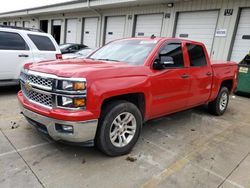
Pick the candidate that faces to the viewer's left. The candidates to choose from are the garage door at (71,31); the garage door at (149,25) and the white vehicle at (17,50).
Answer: the white vehicle

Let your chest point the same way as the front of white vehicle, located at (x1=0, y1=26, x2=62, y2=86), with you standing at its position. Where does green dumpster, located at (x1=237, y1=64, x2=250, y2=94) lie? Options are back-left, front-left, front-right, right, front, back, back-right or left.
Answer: back

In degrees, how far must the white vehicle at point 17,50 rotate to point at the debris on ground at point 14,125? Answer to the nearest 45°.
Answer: approximately 90° to its left

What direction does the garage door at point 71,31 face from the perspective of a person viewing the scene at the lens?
facing the viewer

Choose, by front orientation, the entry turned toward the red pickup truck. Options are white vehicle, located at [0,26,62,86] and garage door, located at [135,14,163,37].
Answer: the garage door

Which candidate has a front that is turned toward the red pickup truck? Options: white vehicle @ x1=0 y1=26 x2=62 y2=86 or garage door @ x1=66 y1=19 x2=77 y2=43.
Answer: the garage door

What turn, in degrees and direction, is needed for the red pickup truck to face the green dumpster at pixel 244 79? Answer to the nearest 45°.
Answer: approximately 180°

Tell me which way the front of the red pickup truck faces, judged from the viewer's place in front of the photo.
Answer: facing the viewer and to the left of the viewer

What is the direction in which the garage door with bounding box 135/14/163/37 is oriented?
toward the camera

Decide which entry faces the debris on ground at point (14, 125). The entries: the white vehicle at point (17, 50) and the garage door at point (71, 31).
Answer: the garage door

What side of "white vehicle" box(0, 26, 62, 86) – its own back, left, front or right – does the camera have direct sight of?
left
